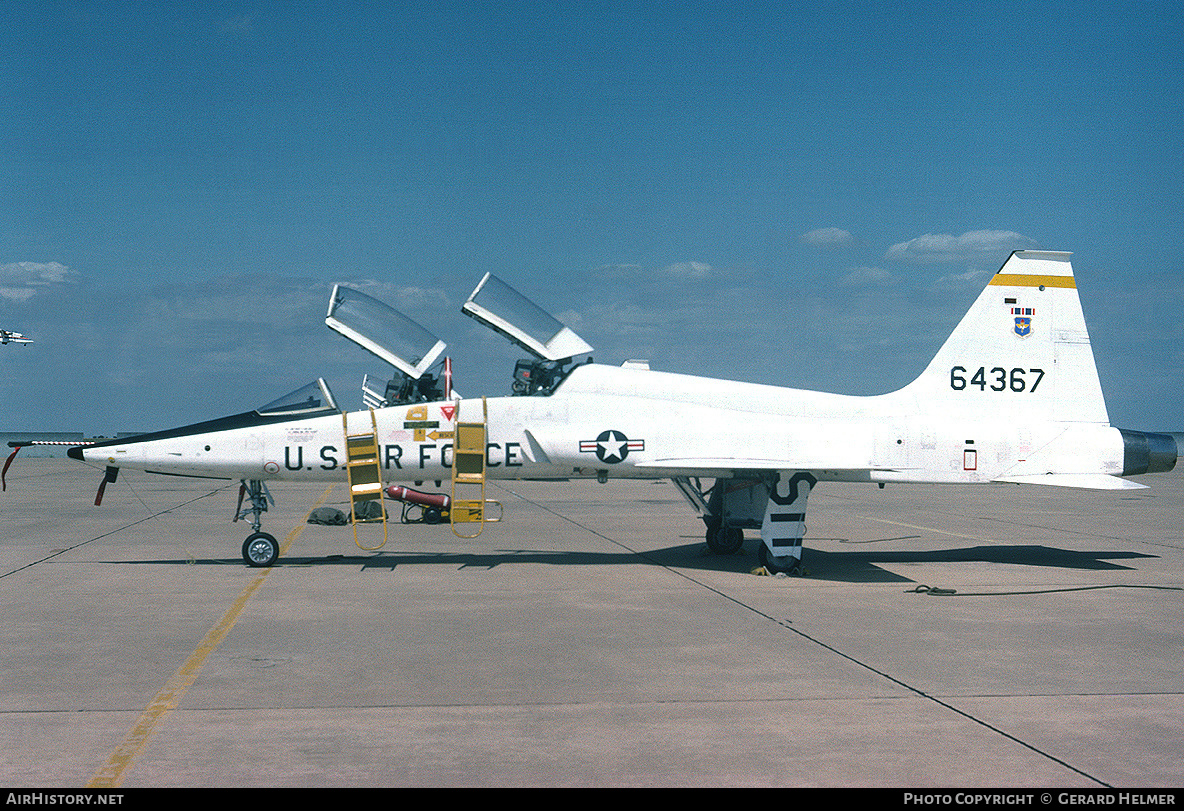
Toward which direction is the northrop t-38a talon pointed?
to the viewer's left
